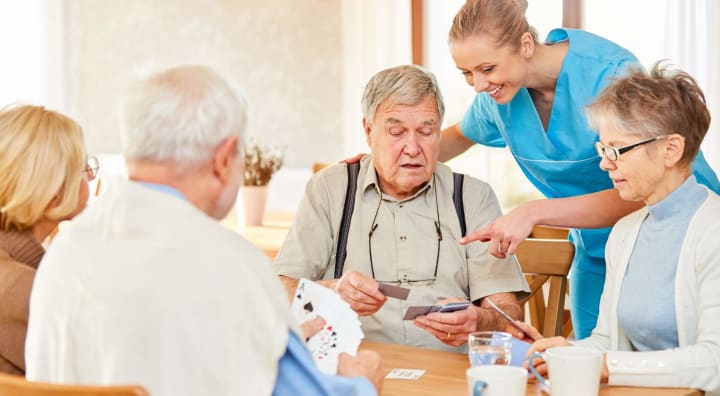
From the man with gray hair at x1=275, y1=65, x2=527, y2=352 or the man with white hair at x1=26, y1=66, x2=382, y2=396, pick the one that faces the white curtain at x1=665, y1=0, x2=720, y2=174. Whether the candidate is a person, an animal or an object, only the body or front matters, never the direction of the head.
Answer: the man with white hair at x1=26, y1=66, x2=382, y2=396

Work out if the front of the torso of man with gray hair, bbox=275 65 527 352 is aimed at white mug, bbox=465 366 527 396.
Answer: yes

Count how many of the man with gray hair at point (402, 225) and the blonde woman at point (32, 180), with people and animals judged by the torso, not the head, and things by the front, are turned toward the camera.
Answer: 1

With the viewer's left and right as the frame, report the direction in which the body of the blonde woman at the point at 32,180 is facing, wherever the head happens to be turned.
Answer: facing away from the viewer and to the right of the viewer

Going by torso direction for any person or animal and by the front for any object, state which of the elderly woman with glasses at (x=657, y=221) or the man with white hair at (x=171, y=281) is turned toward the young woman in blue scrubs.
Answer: the man with white hair

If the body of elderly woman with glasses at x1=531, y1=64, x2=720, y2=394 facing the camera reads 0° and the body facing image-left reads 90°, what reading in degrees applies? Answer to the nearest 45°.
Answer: approximately 45°

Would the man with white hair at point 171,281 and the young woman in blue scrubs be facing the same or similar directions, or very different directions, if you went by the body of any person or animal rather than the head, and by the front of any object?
very different directions

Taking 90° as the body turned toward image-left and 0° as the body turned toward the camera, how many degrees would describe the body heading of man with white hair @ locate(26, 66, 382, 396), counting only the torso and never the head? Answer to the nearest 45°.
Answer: approximately 225°

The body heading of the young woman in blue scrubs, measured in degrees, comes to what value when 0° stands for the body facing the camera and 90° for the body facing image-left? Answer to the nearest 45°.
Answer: approximately 45°

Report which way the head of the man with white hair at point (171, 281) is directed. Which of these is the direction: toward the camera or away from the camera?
away from the camera

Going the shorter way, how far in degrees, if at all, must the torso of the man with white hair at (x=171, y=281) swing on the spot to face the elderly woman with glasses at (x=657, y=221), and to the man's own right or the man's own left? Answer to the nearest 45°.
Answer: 0° — they already face them
